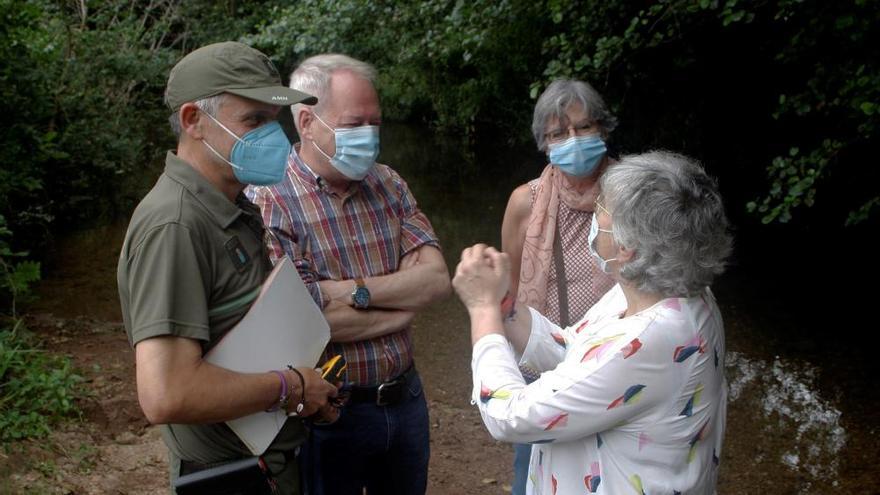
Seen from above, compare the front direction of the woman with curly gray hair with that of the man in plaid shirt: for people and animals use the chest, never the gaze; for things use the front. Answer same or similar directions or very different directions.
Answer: very different directions

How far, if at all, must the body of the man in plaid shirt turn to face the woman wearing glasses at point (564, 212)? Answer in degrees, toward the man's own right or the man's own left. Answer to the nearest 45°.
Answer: approximately 90° to the man's own left

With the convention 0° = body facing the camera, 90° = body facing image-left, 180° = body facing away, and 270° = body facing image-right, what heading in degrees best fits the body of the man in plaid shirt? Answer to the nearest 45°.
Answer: approximately 315°

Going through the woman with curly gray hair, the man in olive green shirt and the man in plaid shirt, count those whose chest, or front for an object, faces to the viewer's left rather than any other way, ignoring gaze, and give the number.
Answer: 1

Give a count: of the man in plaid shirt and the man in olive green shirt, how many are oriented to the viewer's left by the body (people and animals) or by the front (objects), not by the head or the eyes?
0

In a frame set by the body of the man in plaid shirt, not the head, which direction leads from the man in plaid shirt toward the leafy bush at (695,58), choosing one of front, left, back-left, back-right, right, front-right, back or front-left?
left

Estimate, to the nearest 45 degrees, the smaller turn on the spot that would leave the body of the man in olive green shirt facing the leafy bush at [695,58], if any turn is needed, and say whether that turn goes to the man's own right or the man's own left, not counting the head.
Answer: approximately 45° to the man's own left

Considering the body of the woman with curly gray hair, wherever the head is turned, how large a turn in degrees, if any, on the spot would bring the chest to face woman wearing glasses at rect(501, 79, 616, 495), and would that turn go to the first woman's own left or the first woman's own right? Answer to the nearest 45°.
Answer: approximately 90° to the first woman's own right

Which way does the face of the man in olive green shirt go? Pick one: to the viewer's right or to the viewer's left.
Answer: to the viewer's right

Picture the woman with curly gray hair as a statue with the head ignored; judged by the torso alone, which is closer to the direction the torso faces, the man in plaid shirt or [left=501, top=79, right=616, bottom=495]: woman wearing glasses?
the man in plaid shirt

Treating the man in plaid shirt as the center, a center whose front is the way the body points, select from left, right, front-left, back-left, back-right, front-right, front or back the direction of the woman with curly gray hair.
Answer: front

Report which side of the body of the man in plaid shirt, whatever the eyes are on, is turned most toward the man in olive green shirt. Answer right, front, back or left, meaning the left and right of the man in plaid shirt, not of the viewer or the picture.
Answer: right

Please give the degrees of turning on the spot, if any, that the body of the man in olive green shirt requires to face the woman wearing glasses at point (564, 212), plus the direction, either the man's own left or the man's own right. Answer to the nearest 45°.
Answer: approximately 45° to the man's own left

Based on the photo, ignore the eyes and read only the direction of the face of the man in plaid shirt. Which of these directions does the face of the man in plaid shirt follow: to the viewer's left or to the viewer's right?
to the viewer's right

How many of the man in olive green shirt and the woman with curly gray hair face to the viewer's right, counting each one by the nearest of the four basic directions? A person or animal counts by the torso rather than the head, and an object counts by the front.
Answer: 1

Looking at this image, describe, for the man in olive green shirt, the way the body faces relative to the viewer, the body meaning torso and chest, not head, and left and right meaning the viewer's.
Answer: facing to the right of the viewer
